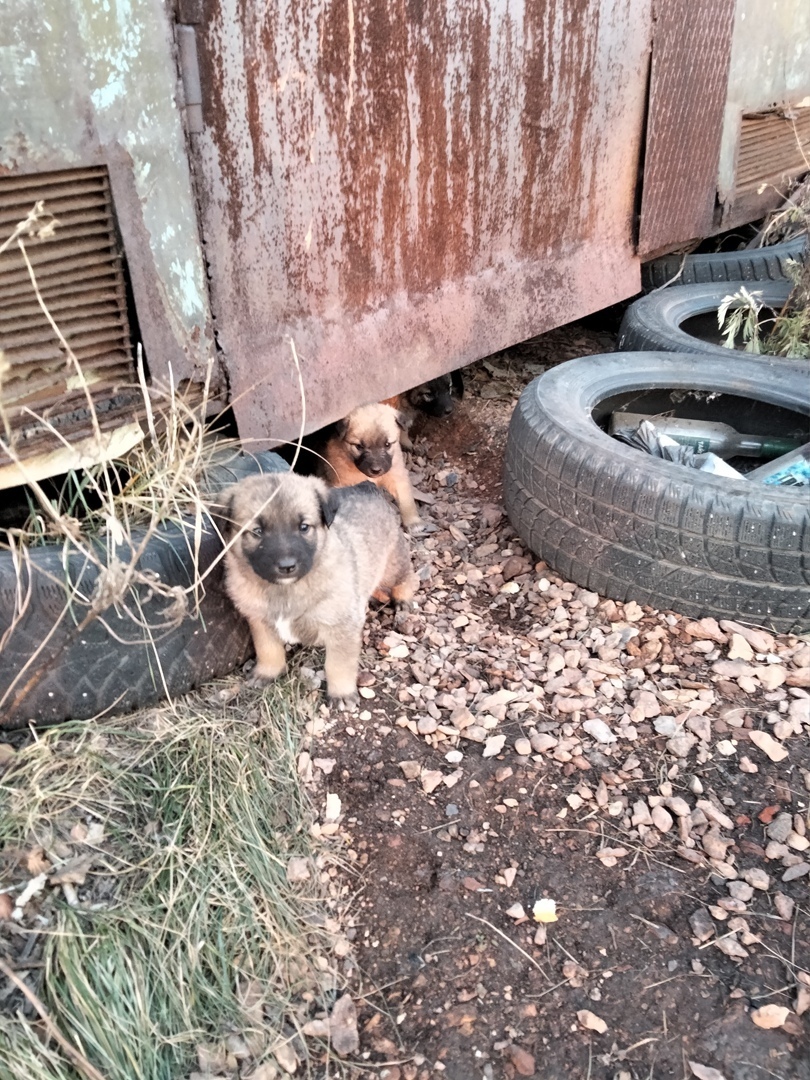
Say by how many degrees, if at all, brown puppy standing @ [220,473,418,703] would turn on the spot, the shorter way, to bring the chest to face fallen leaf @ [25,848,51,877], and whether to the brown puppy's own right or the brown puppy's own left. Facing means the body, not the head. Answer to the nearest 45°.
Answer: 0° — it already faces it

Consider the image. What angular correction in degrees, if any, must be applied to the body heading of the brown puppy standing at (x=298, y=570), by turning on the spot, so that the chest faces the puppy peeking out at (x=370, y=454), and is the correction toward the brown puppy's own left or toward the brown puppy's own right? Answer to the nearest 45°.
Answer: approximately 135° to the brown puppy's own right

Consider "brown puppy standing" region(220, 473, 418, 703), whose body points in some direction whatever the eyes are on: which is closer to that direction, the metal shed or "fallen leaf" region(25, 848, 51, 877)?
the fallen leaf

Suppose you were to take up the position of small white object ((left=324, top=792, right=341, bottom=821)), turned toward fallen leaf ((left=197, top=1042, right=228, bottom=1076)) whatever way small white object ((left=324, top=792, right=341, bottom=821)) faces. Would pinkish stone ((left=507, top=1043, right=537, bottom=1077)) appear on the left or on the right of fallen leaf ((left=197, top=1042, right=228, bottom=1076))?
left

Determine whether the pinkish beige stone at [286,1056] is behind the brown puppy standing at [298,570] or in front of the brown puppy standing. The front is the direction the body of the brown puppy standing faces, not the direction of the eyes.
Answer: in front

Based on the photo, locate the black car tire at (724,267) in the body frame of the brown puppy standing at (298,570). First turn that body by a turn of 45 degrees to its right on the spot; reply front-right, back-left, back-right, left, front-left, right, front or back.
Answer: back-right

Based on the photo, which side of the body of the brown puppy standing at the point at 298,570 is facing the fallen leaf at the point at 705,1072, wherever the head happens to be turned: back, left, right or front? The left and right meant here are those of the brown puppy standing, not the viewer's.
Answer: left

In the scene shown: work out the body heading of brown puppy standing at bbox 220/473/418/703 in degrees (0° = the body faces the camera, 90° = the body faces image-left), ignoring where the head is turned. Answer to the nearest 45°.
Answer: approximately 45°

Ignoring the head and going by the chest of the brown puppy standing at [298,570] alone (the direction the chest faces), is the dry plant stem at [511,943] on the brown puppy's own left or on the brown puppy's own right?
on the brown puppy's own left

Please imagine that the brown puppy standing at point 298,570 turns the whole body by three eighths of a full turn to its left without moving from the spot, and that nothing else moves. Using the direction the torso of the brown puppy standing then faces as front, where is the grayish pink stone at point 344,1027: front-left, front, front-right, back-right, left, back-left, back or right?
right

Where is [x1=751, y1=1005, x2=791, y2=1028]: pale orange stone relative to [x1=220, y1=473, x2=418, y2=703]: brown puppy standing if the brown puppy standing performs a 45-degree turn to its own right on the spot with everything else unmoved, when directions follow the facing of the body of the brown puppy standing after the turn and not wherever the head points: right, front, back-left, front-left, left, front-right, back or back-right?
back-left

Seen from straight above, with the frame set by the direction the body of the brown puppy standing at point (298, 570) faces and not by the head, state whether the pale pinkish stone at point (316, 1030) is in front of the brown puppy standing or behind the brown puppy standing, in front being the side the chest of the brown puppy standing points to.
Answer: in front

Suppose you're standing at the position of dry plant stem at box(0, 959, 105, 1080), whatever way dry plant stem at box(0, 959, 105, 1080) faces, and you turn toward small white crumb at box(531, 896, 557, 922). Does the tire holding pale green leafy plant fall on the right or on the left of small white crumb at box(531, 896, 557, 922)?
left

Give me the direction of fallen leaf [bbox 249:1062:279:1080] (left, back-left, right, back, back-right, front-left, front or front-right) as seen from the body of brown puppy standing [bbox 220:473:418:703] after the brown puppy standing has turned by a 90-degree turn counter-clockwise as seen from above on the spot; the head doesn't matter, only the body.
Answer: front-right

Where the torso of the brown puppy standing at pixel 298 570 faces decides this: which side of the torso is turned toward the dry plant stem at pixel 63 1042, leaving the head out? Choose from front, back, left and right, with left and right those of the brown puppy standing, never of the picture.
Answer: front

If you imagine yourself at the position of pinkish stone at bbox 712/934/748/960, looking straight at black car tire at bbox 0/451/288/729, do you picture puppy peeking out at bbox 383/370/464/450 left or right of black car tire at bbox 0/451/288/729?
right
